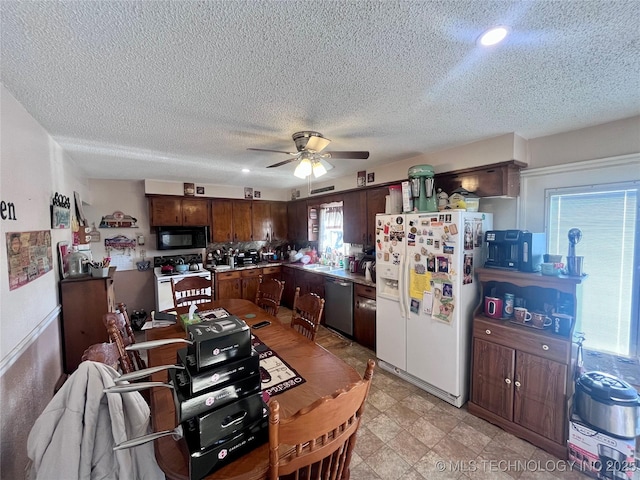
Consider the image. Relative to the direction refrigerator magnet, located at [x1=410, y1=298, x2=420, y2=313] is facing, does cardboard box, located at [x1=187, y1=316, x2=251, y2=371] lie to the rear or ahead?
ahead

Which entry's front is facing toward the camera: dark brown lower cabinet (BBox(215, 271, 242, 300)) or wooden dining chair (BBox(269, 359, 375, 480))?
the dark brown lower cabinet

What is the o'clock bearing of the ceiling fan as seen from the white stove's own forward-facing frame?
The ceiling fan is roughly at 11 o'clock from the white stove.

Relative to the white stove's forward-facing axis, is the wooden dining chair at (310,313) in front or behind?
in front

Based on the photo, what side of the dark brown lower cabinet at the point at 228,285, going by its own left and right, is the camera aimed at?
front

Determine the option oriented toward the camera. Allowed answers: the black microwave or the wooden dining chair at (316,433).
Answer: the black microwave

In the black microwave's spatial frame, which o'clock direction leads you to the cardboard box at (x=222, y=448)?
The cardboard box is roughly at 12 o'clock from the black microwave.

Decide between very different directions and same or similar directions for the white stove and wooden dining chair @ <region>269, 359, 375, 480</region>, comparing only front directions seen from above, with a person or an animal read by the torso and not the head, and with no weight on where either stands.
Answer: very different directions

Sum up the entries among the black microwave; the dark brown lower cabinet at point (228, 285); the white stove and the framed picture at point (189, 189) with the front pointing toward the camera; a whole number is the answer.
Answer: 4

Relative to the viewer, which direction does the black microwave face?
toward the camera

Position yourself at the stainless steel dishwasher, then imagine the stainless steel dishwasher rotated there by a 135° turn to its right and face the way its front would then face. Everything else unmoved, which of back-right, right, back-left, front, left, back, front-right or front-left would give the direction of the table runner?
back

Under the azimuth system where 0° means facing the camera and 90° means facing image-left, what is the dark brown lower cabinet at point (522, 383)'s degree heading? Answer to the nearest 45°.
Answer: approximately 45°

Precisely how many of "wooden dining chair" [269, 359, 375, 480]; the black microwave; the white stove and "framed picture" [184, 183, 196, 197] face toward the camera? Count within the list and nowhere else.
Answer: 3

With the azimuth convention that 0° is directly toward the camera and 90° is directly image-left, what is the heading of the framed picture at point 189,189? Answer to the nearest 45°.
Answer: approximately 0°

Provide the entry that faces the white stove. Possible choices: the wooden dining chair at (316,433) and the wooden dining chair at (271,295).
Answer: the wooden dining chair at (316,433)

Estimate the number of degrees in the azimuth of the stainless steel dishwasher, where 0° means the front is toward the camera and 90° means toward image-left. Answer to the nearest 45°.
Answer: approximately 45°

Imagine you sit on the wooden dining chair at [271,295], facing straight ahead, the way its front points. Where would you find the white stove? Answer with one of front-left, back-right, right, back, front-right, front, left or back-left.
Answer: right

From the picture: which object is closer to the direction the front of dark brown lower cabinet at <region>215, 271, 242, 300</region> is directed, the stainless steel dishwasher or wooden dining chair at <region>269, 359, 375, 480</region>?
the wooden dining chair

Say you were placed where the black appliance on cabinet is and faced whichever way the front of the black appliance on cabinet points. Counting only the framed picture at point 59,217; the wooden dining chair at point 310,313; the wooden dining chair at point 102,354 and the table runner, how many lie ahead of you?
4
